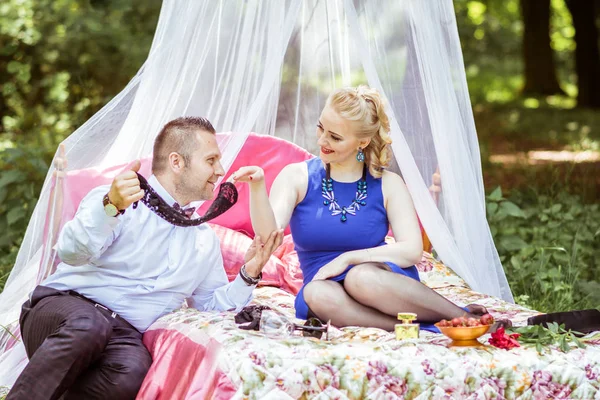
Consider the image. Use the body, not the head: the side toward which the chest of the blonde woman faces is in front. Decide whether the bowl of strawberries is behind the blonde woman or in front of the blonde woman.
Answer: in front

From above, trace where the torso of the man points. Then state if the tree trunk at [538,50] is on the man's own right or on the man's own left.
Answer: on the man's own left

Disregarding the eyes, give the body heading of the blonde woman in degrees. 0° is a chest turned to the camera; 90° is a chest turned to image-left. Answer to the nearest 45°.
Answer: approximately 0°

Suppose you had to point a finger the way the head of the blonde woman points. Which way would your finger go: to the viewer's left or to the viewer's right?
to the viewer's left

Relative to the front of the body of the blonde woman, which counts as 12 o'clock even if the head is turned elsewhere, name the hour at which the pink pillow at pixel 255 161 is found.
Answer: The pink pillow is roughly at 5 o'clock from the blonde woman.

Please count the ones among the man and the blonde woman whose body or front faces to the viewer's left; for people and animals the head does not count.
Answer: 0

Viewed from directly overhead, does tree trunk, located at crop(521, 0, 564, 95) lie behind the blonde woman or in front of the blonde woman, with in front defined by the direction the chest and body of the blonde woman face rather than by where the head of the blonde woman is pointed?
behind

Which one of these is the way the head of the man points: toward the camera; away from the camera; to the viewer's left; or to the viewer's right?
to the viewer's right

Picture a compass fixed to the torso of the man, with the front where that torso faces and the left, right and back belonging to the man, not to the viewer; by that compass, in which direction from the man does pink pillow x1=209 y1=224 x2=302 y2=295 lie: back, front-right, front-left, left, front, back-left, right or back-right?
left
